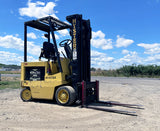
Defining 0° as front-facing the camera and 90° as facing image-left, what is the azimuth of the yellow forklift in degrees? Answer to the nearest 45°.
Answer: approximately 315°
